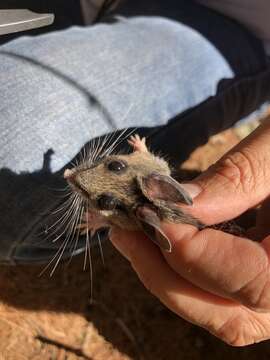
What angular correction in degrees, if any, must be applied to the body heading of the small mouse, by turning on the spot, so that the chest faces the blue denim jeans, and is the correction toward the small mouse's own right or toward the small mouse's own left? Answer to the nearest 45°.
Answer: approximately 90° to the small mouse's own right

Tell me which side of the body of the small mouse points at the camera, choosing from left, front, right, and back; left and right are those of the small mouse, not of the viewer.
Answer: left
